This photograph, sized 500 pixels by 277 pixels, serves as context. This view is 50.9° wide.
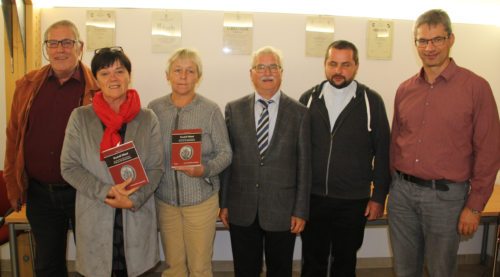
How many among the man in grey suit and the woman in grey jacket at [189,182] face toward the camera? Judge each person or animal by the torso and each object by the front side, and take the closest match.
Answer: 2

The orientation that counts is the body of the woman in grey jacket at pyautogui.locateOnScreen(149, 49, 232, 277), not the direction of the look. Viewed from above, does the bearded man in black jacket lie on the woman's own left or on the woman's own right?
on the woman's own left

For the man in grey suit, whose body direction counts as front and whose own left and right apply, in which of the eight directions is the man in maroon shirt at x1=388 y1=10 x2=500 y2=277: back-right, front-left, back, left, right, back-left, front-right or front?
left

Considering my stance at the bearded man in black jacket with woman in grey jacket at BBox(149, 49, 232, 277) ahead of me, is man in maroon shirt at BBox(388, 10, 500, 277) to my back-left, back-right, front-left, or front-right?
back-left

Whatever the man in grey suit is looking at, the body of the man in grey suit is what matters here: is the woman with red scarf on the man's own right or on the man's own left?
on the man's own right

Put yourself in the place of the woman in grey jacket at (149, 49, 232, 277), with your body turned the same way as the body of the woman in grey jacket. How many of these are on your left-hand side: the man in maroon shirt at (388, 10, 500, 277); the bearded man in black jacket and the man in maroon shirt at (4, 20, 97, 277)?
2

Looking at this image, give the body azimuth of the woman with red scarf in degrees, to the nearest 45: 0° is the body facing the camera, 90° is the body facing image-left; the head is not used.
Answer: approximately 0°
